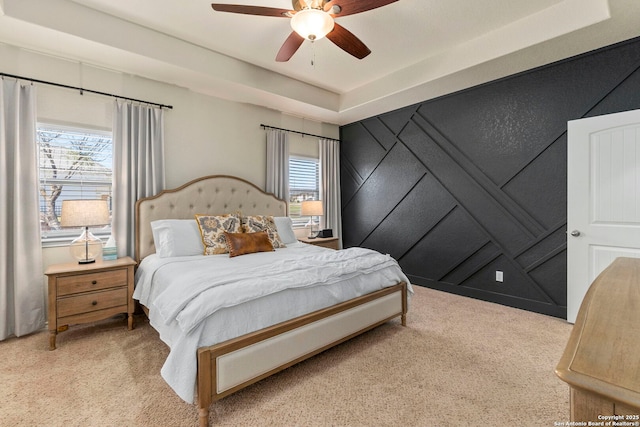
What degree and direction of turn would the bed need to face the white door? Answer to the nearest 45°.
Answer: approximately 45° to its left

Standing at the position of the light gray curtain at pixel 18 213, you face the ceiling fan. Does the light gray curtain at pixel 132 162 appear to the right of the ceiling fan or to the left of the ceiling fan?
left

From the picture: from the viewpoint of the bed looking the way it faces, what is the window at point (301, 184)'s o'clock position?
The window is roughly at 8 o'clock from the bed.

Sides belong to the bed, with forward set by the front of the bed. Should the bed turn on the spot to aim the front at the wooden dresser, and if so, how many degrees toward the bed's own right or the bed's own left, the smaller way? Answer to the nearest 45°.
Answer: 0° — it already faces it

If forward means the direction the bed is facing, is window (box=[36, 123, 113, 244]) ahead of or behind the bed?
behind

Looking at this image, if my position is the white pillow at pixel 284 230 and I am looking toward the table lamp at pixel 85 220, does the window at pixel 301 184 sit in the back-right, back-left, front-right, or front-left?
back-right

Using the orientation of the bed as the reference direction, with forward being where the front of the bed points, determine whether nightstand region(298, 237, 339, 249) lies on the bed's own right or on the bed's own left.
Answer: on the bed's own left

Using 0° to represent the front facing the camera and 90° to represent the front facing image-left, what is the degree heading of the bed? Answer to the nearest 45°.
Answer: approximately 315°

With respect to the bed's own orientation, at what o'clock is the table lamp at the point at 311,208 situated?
The table lamp is roughly at 8 o'clock from the bed.

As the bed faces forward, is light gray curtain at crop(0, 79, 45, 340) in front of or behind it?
behind
